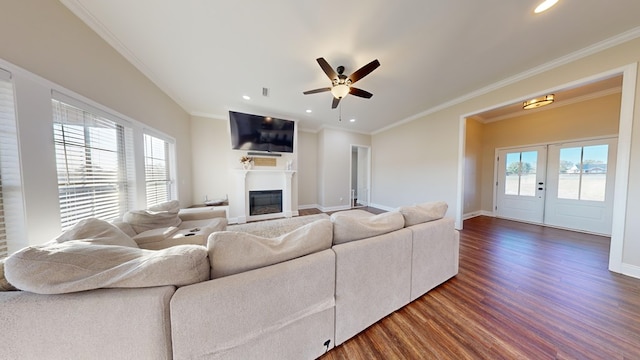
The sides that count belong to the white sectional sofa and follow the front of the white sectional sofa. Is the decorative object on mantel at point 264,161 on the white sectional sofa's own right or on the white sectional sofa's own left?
on the white sectional sofa's own right

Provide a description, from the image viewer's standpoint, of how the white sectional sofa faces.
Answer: facing away from the viewer and to the left of the viewer

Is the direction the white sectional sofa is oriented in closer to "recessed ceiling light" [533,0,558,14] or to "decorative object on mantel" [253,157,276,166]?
the decorative object on mantel

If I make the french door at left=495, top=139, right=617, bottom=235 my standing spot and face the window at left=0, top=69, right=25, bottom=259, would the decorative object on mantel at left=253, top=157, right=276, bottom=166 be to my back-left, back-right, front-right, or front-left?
front-right

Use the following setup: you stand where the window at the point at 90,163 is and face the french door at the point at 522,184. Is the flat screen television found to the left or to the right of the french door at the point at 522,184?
left

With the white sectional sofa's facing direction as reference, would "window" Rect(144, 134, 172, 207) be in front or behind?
in front

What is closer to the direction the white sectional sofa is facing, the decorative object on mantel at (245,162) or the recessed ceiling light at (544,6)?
the decorative object on mantel

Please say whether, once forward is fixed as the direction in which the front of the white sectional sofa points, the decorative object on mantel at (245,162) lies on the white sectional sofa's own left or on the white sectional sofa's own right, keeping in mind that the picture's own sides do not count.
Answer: on the white sectional sofa's own right
